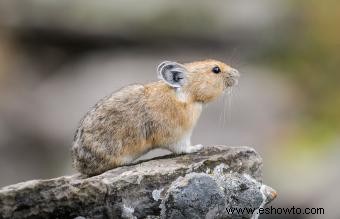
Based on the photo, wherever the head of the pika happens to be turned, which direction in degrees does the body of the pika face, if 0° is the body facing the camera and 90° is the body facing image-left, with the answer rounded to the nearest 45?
approximately 270°
